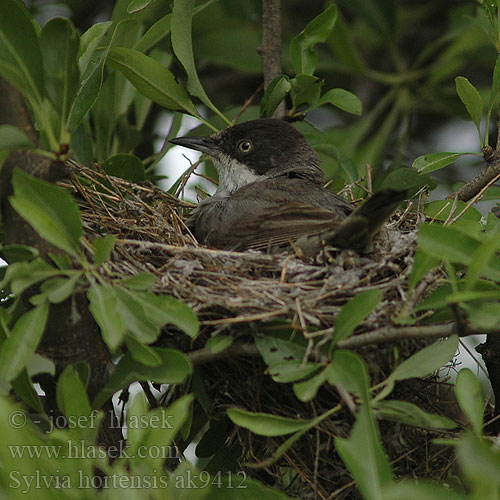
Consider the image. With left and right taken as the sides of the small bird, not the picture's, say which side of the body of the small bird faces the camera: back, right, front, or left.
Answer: left

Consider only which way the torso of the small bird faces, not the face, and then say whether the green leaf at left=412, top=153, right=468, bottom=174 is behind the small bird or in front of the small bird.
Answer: behind

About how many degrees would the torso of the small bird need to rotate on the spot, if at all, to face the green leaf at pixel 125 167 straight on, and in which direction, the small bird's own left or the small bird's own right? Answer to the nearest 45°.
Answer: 0° — it already faces it

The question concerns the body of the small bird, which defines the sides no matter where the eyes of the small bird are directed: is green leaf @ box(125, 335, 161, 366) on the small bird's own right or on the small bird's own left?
on the small bird's own left

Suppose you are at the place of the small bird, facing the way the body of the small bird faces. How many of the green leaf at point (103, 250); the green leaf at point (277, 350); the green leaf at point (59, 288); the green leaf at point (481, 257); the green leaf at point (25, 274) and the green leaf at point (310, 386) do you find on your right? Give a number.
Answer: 0

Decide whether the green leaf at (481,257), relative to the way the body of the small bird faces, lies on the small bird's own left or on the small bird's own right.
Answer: on the small bird's own left

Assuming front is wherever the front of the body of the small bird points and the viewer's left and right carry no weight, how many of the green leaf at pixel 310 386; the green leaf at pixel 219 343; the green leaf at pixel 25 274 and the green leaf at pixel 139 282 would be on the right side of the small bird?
0

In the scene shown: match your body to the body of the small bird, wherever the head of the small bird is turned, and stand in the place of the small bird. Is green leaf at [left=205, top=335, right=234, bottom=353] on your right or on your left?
on your left

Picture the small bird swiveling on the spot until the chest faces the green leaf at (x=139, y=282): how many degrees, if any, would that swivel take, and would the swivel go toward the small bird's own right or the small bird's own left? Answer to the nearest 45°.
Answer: approximately 90° to the small bird's own left

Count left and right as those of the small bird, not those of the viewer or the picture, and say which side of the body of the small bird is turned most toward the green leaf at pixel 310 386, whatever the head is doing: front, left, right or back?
left

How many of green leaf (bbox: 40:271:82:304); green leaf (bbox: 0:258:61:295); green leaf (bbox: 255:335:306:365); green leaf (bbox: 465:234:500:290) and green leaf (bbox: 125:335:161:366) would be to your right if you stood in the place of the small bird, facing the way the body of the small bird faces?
0
